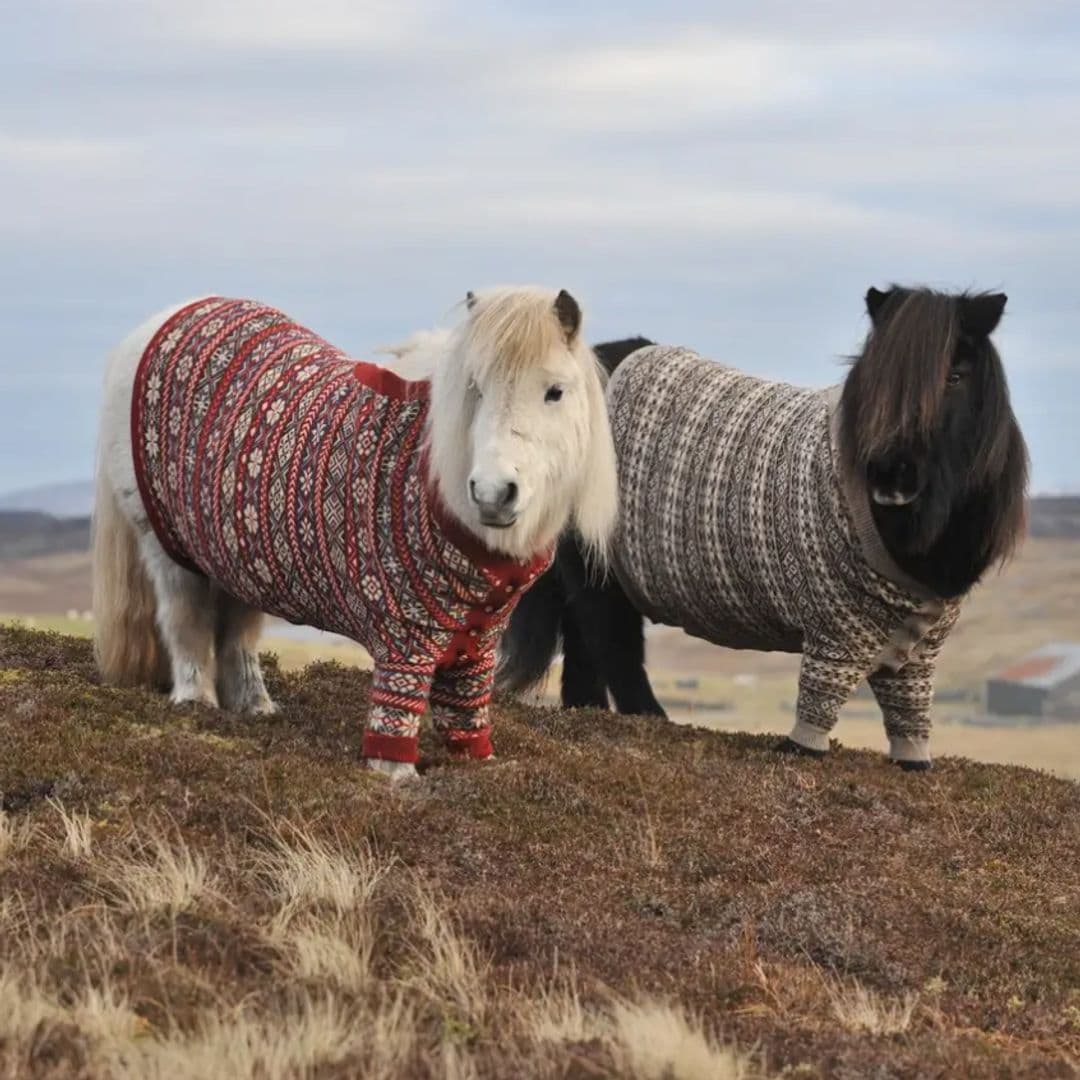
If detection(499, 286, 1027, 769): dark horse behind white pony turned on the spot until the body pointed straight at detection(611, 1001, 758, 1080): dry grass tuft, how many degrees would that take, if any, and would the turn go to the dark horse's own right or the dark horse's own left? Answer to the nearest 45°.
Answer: approximately 45° to the dark horse's own right

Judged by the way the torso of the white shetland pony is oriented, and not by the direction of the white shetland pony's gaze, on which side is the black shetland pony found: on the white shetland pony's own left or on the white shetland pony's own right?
on the white shetland pony's own left

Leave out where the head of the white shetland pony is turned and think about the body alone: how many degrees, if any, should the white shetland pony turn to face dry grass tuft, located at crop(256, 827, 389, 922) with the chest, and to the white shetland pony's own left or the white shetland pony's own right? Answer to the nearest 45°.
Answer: approximately 45° to the white shetland pony's own right

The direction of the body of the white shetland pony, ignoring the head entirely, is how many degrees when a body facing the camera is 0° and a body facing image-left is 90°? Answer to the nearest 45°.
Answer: approximately 315°

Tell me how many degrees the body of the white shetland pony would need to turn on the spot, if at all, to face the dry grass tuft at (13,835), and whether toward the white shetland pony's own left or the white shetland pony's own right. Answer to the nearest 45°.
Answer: approximately 90° to the white shetland pony's own right

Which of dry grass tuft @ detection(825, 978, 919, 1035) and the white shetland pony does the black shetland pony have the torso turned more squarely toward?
the dry grass tuft

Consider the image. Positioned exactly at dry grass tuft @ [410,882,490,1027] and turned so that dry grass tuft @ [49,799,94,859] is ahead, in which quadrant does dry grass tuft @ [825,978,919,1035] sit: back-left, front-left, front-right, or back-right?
back-right

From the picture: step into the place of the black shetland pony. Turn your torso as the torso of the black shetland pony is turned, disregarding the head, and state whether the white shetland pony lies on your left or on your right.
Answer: on your right

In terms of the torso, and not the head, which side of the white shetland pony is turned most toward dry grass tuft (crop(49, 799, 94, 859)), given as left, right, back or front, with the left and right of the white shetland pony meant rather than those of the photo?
right
